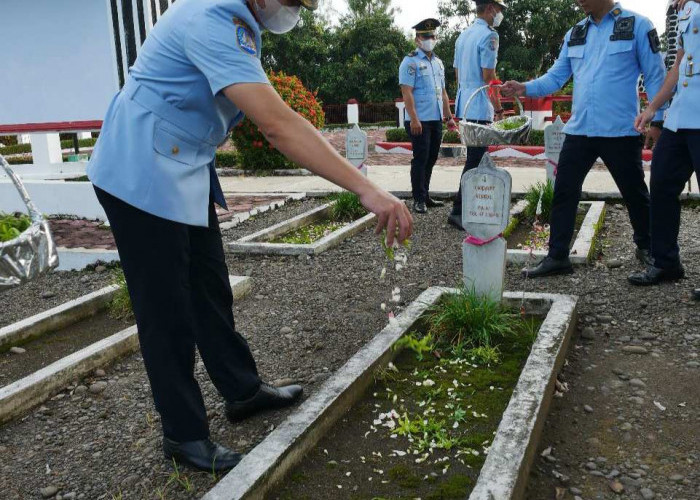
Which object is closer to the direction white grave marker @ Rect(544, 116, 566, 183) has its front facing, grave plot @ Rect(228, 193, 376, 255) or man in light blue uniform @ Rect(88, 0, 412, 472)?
the man in light blue uniform

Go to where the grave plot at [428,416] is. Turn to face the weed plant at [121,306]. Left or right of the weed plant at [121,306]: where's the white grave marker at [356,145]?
right

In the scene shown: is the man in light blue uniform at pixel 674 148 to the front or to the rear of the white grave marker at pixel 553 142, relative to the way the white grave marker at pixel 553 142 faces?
to the front

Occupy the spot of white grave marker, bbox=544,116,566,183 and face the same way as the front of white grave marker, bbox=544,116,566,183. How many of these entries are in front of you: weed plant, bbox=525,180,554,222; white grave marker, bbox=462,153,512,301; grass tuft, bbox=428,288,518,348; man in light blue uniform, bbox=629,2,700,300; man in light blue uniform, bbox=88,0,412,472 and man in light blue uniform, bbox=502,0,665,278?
6

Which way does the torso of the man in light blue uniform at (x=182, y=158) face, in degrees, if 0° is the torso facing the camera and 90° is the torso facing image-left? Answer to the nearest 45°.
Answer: approximately 270°

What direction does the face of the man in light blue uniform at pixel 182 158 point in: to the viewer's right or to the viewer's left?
to the viewer's right

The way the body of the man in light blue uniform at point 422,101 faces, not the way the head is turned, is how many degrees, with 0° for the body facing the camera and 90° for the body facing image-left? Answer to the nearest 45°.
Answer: approximately 315°

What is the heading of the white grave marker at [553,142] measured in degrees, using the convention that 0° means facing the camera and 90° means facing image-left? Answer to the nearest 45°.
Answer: approximately 0°

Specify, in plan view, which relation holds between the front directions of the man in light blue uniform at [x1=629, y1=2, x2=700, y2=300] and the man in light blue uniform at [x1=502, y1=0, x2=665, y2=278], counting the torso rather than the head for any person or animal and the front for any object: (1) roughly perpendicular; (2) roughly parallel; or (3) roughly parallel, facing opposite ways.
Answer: roughly parallel

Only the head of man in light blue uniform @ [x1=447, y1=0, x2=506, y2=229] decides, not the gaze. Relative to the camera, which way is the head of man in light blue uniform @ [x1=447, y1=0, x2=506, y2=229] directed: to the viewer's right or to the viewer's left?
to the viewer's right

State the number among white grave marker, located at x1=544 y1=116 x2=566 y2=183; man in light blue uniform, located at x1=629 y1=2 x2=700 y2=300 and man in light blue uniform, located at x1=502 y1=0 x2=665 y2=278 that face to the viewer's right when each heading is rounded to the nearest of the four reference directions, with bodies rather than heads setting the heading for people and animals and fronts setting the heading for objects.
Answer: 0

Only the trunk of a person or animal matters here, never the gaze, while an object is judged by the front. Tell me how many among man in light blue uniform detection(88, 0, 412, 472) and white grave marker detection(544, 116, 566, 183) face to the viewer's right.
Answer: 1

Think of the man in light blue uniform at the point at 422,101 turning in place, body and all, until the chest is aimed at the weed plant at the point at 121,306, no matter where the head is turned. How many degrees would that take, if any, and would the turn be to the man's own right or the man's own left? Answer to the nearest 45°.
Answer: approximately 90° to the man's own right

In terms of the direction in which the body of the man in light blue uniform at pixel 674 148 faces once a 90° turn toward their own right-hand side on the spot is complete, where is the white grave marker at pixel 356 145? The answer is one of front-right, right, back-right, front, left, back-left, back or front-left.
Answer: front
